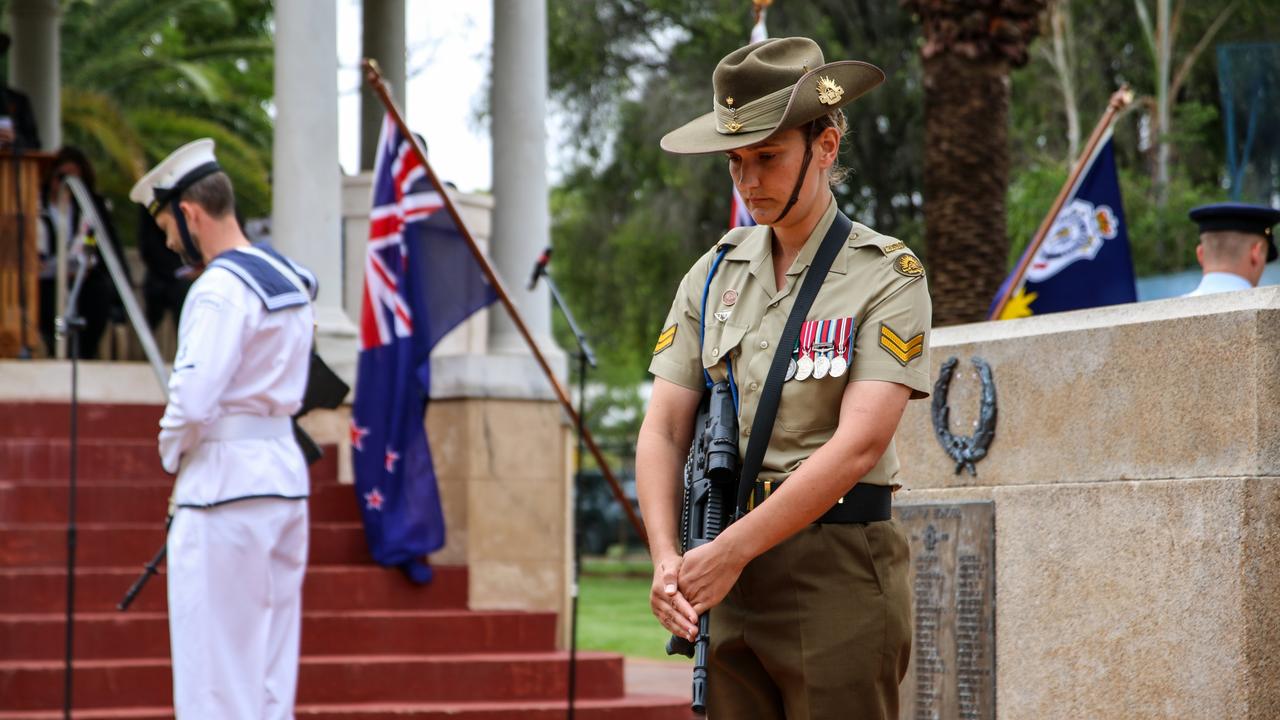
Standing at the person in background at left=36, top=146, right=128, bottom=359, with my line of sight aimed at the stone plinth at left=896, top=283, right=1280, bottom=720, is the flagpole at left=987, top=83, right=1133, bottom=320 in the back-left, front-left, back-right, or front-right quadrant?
front-left

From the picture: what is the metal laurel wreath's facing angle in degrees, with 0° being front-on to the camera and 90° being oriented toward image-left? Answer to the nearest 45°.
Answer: approximately 0°

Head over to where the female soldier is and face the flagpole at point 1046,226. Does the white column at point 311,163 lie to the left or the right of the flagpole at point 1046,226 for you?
left

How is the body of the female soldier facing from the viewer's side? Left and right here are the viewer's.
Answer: facing the viewer and to the left of the viewer

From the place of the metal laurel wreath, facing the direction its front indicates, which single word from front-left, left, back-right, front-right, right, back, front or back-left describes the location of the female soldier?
front

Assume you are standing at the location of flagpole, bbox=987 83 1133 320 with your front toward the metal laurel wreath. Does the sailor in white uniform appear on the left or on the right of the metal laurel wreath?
right
